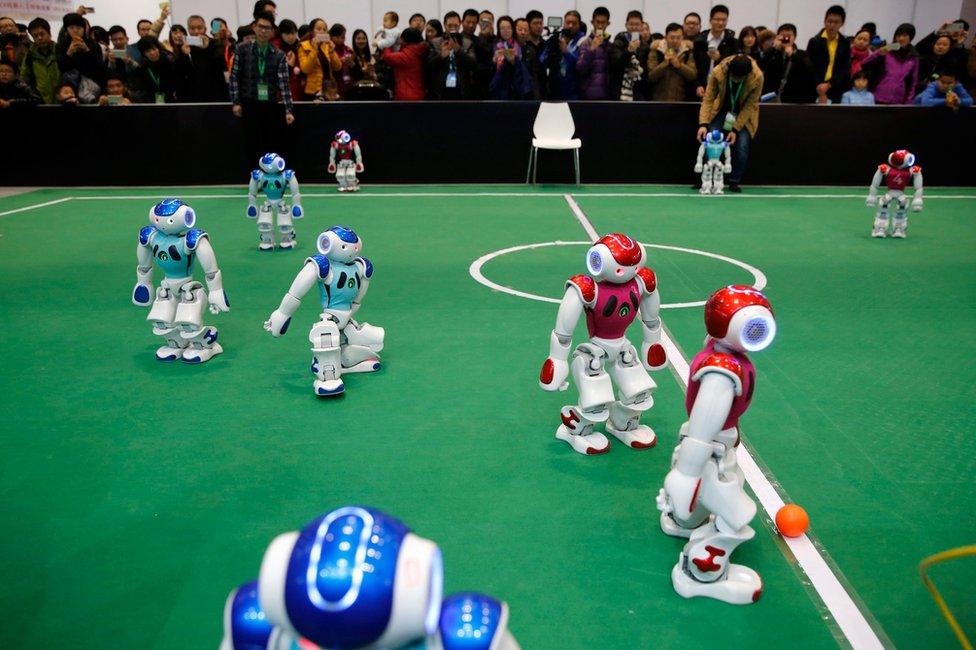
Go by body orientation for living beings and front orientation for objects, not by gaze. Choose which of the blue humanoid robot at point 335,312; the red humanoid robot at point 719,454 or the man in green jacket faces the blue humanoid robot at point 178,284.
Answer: the man in green jacket

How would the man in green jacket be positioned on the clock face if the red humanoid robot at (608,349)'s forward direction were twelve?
The man in green jacket is roughly at 6 o'clock from the red humanoid robot.

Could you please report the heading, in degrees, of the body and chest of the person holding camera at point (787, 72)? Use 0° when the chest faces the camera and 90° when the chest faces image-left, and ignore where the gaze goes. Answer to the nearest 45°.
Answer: approximately 0°

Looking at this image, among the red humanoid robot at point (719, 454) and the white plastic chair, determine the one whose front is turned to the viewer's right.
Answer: the red humanoid robot

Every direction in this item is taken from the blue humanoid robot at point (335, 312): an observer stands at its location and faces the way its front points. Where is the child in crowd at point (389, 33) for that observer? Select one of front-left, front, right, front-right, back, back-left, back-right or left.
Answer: back-left

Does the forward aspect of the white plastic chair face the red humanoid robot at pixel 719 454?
yes
